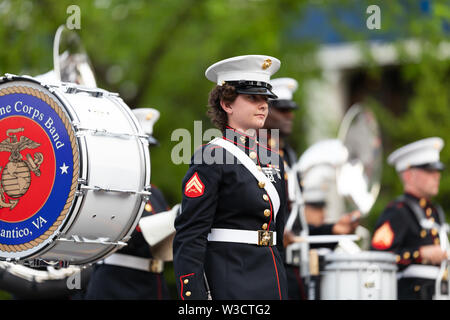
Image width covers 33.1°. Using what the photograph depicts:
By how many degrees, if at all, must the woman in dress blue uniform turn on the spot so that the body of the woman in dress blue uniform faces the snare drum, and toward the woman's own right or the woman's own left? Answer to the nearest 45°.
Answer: approximately 90° to the woman's own left

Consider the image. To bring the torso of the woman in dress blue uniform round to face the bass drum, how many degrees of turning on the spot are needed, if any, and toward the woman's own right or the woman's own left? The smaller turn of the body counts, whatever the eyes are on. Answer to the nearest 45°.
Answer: approximately 135° to the woman's own right

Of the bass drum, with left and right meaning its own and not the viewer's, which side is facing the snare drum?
back

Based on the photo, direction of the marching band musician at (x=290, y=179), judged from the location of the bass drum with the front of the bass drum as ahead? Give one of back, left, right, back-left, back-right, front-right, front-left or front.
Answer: back

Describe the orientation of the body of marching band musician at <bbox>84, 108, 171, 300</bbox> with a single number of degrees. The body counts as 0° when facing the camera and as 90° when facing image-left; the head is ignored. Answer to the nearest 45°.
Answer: approximately 315°

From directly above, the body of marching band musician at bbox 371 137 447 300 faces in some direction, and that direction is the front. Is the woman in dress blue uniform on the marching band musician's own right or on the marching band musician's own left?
on the marching band musician's own right

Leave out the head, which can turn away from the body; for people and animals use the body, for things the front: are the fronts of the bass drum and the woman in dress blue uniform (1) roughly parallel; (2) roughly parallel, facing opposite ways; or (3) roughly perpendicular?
roughly perpendicular

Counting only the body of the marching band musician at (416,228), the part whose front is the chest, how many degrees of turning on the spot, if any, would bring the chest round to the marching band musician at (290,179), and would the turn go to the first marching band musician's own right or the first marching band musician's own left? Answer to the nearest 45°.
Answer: approximately 90° to the first marching band musician's own right

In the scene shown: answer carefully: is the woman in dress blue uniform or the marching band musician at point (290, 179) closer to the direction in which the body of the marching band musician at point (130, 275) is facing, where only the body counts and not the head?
the woman in dress blue uniform

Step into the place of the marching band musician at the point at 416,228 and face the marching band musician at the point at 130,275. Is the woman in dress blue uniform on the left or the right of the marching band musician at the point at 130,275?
left
